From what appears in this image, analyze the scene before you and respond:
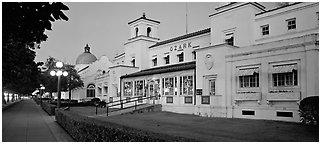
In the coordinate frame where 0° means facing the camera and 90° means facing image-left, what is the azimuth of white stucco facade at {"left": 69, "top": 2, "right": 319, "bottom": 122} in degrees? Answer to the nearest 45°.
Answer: approximately 45°

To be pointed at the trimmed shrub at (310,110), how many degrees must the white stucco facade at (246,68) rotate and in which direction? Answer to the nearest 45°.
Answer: approximately 45° to its left
